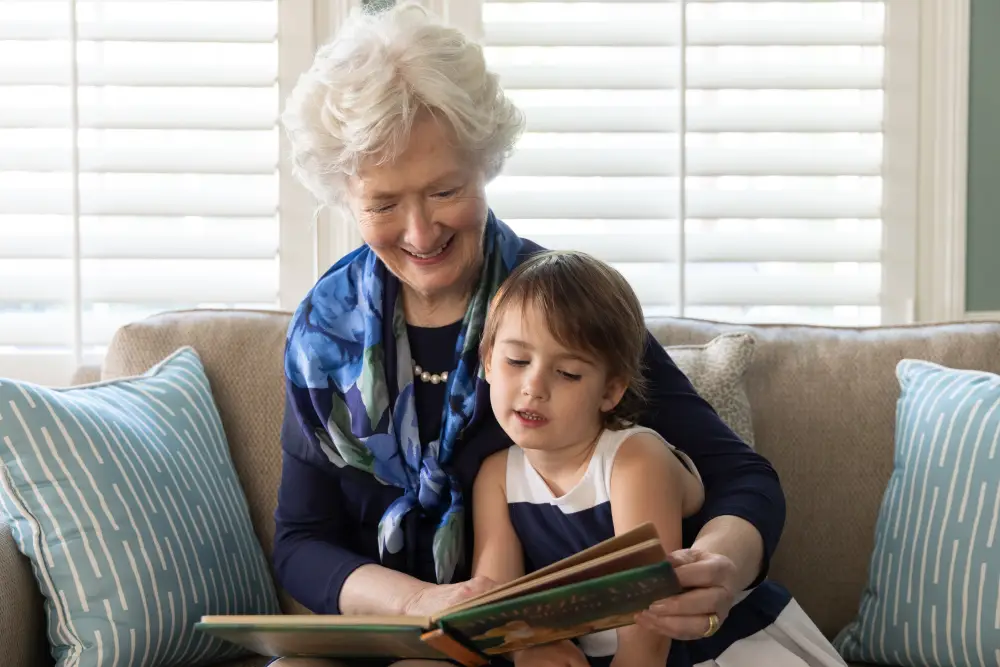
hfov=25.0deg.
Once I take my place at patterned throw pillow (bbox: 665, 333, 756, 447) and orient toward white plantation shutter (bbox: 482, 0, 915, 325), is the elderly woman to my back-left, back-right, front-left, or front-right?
back-left

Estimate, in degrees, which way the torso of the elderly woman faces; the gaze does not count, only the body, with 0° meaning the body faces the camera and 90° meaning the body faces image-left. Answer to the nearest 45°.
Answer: approximately 0°

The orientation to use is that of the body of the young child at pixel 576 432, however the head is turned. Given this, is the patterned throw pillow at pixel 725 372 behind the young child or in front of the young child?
behind

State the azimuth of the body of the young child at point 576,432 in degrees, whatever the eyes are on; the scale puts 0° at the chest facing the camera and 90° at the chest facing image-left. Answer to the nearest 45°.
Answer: approximately 45°

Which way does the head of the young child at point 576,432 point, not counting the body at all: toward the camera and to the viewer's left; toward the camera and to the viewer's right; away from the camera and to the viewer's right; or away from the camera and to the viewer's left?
toward the camera and to the viewer's left

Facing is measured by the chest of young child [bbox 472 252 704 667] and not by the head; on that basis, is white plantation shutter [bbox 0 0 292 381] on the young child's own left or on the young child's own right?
on the young child's own right

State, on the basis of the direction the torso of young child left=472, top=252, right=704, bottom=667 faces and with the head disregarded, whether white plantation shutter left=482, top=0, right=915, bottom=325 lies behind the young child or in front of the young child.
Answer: behind
